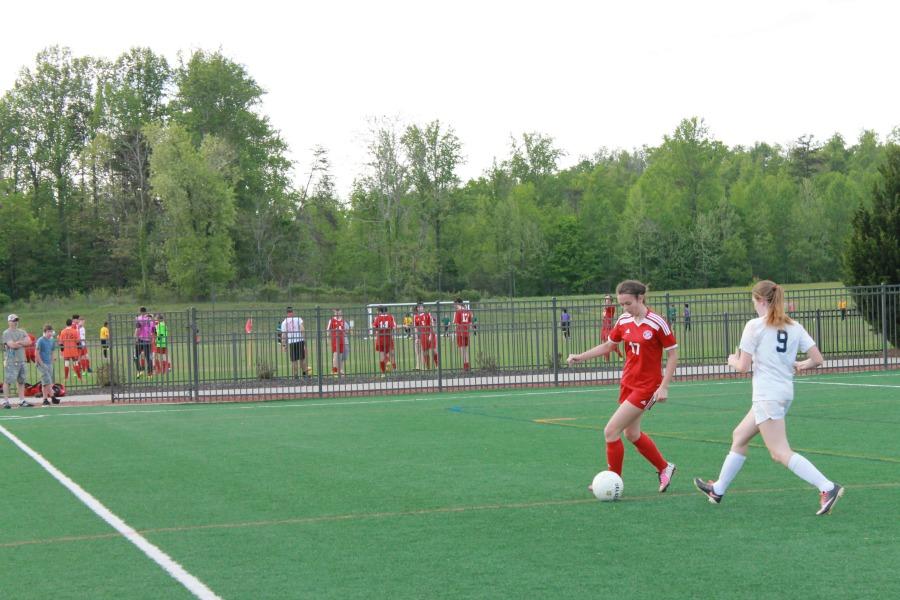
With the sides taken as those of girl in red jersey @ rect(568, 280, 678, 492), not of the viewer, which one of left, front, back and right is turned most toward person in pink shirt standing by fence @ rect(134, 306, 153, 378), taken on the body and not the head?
right

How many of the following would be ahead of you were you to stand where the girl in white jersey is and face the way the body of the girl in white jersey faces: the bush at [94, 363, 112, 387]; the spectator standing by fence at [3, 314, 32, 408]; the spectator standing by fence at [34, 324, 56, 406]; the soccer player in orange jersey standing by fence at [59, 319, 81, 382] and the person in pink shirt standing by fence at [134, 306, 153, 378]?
5

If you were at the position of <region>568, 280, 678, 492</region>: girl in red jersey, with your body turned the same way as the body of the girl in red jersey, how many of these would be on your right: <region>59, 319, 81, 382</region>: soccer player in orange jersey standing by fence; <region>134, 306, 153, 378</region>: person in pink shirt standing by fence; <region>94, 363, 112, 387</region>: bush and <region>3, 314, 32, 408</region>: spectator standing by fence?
4

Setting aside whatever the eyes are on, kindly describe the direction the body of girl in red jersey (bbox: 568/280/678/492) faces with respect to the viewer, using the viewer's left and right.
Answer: facing the viewer and to the left of the viewer

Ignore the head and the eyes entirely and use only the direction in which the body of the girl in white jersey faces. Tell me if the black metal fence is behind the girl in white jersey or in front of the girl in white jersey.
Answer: in front

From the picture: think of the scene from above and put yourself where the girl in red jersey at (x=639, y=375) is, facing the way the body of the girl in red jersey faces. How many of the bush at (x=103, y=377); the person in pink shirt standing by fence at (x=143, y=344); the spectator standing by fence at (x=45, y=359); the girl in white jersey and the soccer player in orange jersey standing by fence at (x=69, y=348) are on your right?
4
